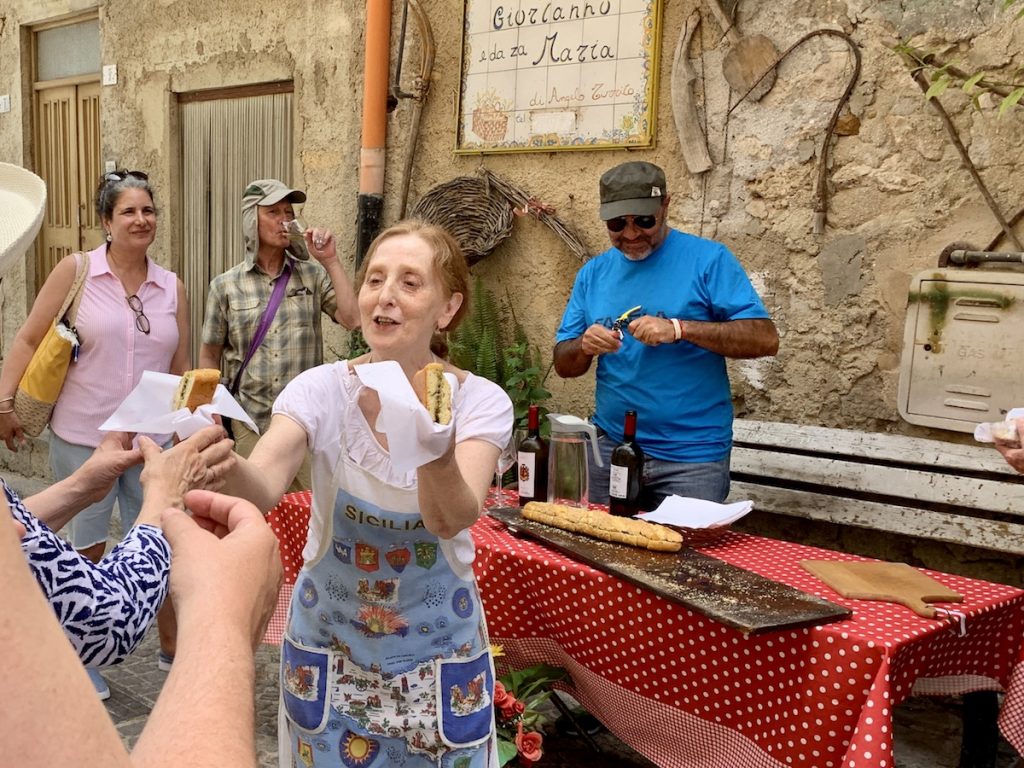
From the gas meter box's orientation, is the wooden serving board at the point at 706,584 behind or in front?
in front

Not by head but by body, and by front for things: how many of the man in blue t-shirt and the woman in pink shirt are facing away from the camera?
0

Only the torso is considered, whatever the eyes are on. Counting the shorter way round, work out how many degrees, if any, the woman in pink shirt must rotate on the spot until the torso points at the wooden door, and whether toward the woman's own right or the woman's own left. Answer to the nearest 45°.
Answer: approximately 135° to the woman's own left

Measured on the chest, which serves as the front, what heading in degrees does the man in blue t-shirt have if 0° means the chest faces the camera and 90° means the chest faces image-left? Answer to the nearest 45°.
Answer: approximately 45°

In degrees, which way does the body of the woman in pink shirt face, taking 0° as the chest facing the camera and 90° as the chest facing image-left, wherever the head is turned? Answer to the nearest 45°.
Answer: approximately 315°

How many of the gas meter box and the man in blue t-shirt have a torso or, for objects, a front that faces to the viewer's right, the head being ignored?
0

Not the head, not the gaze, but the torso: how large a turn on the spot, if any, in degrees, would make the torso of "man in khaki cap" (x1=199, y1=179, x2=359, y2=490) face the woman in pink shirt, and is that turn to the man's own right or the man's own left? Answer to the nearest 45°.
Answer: approximately 135° to the man's own right

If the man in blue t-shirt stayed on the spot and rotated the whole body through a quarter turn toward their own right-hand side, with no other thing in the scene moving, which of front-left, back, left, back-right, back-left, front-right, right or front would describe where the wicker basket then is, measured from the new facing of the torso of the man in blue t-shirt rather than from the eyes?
front

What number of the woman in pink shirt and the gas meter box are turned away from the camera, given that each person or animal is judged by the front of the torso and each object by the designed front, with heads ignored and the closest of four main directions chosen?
0
